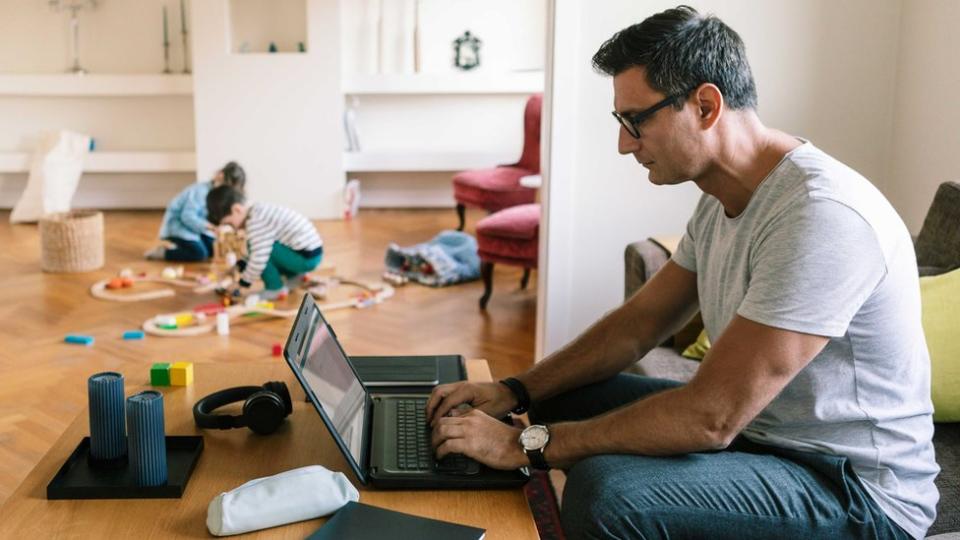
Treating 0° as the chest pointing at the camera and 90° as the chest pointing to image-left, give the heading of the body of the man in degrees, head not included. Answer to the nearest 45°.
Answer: approximately 90°

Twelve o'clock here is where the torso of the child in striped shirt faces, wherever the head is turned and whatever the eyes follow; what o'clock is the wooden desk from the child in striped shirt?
The wooden desk is roughly at 9 o'clock from the child in striped shirt.

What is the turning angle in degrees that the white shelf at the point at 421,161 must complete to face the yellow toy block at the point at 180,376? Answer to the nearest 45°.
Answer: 0° — it already faces it

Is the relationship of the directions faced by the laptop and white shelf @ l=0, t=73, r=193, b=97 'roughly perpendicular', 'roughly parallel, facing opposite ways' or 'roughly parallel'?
roughly perpendicular

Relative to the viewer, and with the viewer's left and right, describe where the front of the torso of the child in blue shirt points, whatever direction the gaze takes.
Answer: facing to the right of the viewer

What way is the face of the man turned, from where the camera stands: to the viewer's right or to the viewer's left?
to the viewer's left

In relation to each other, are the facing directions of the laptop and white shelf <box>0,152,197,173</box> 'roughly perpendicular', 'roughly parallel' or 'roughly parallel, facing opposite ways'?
roughly perpendicular

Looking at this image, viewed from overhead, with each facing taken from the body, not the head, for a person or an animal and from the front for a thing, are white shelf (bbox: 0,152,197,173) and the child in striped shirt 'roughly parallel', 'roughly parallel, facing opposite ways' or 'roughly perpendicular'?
roughly perpendicular

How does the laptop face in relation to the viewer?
to the viewer's right

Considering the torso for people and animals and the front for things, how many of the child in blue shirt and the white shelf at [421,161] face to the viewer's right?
1

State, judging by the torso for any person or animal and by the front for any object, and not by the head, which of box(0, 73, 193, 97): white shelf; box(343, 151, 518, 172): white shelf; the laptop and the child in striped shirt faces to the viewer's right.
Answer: the laptop
